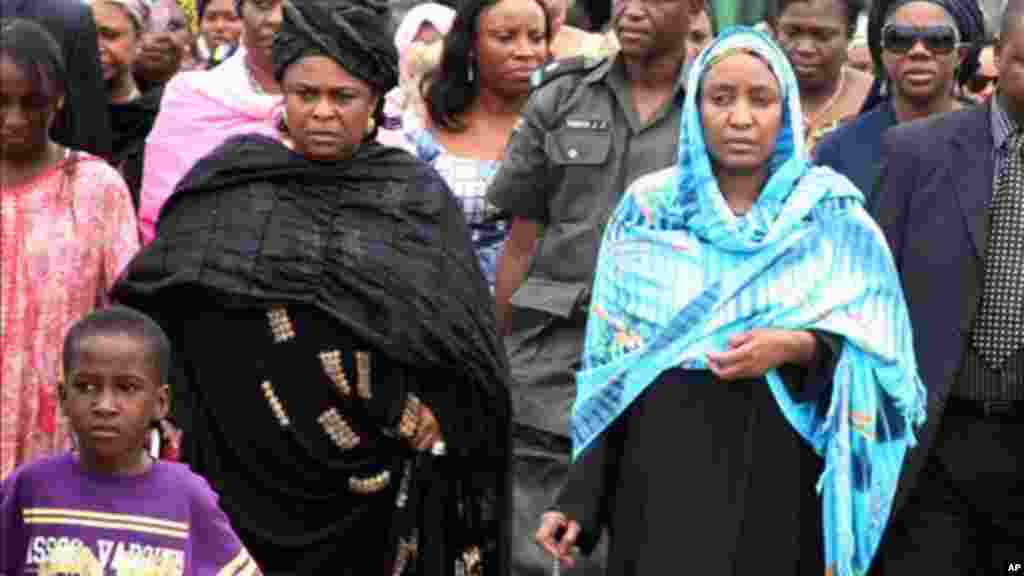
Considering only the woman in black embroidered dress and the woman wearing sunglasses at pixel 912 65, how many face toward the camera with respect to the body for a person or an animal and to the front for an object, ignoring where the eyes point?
2

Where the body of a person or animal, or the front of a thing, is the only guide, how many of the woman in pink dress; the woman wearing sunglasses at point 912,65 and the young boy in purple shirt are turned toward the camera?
3

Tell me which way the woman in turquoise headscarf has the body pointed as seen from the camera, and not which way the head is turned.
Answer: toward the camera

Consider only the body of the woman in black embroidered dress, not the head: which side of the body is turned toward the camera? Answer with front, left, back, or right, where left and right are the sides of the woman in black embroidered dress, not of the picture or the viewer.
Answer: front

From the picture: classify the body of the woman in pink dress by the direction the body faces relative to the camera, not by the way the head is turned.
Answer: toward the camera

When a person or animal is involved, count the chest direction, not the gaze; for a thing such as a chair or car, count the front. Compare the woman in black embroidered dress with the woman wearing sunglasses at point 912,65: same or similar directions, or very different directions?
same or similar directions

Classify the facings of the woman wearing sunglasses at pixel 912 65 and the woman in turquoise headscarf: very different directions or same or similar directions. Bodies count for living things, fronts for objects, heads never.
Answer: same or similar directions

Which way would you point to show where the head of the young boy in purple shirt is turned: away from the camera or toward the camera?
toward the camera

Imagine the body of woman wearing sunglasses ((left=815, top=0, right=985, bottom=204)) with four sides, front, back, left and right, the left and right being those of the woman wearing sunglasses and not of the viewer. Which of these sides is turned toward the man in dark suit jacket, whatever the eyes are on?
front

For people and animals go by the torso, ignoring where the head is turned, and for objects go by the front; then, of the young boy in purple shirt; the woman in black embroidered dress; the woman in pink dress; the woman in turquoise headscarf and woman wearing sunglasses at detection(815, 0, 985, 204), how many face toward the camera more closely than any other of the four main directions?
5

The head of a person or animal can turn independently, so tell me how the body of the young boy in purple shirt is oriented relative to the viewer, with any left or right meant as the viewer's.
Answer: facing the viewer

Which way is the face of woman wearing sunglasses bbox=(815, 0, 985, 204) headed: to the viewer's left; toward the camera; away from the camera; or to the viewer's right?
toward the camera

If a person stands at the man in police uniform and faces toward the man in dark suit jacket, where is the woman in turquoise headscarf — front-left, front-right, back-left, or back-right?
front-right
